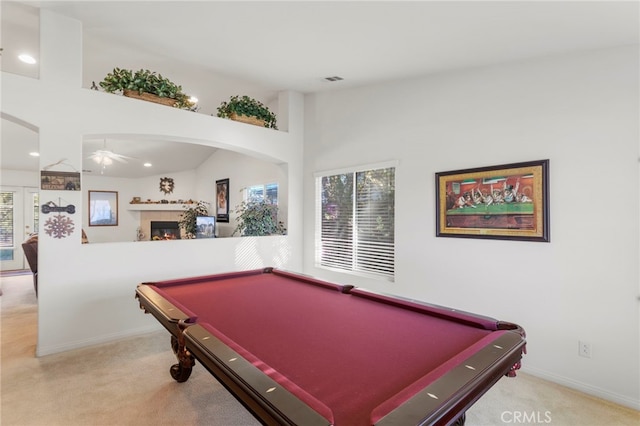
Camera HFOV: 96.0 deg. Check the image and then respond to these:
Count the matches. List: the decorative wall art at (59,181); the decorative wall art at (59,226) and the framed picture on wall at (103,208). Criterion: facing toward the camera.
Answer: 3

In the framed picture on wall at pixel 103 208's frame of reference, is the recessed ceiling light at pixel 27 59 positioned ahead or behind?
ahead

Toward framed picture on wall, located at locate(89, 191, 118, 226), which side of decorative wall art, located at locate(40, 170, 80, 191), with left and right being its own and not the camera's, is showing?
back

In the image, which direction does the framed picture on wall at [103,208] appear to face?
toward the camera

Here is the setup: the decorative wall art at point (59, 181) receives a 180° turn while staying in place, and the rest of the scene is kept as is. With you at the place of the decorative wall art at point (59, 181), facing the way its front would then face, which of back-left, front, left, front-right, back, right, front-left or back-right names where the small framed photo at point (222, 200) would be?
front-right

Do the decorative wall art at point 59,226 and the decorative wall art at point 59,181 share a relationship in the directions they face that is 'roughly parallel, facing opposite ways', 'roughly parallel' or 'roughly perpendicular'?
roughly parallel

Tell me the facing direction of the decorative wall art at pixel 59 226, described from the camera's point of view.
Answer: facing the viewer

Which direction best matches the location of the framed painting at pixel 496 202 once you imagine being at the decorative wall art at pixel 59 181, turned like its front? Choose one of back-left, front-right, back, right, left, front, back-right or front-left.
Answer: front-left

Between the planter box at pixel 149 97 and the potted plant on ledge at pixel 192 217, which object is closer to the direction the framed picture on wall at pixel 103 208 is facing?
the planter box

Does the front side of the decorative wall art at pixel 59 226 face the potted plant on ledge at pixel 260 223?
no

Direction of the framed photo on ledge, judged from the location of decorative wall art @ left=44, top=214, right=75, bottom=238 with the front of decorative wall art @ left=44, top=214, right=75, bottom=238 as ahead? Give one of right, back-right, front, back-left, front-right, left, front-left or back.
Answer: back-left

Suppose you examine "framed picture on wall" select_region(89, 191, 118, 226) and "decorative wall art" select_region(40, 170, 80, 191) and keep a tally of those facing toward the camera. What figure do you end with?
2

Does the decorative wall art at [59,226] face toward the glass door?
no

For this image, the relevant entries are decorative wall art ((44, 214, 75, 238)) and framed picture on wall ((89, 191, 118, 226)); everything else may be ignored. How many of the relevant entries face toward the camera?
2

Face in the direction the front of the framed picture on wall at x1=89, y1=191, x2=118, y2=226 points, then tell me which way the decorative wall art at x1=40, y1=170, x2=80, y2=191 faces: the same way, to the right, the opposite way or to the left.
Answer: the same way
